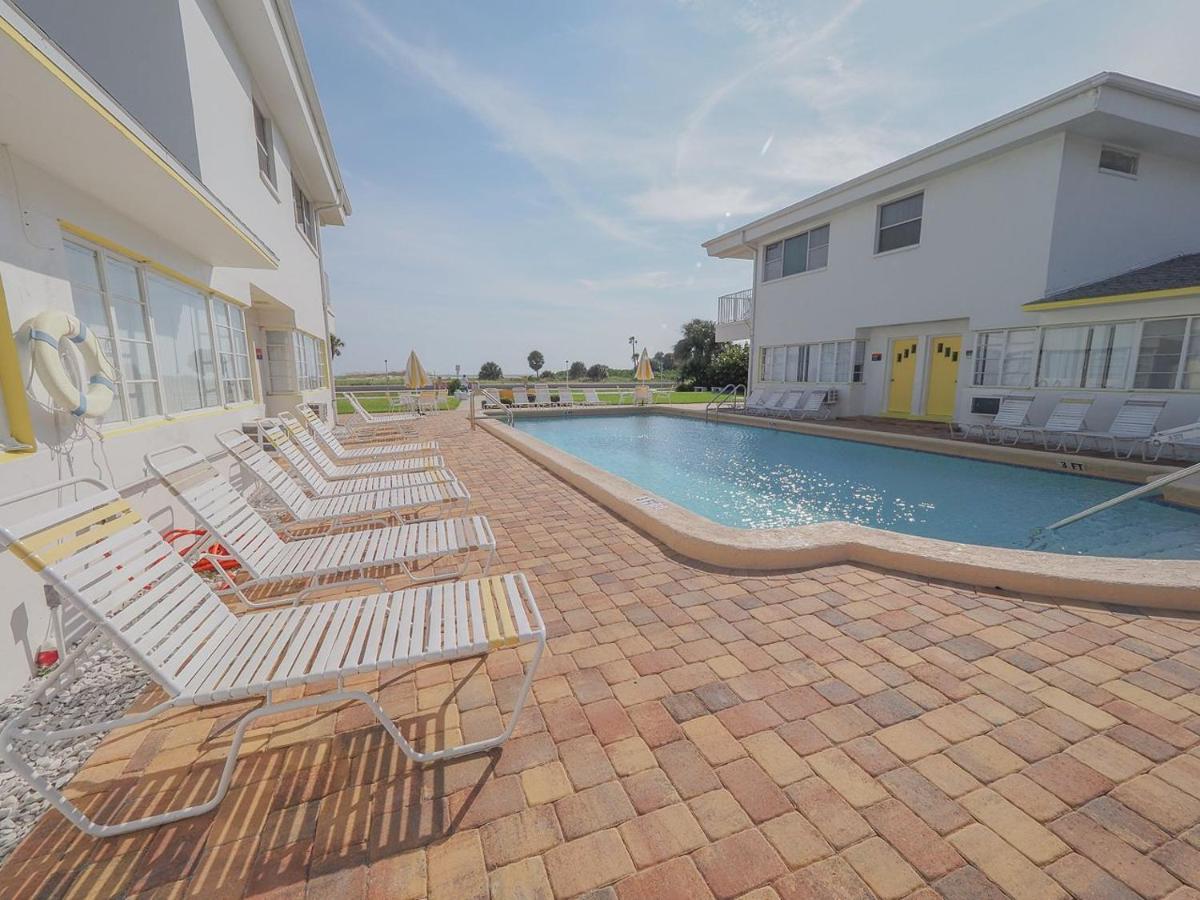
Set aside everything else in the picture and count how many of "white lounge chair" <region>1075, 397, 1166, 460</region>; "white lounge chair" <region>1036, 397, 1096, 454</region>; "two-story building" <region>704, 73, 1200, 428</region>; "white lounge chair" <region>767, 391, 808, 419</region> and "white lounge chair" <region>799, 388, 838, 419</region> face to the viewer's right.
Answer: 0

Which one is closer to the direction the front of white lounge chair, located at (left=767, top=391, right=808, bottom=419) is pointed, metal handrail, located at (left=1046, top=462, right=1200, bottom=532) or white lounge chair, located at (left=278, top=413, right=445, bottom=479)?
the white lounge chair

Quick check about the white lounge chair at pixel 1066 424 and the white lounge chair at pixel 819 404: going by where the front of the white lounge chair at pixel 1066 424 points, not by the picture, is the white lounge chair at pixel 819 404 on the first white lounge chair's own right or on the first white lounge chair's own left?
on the first white lounge chair's own right

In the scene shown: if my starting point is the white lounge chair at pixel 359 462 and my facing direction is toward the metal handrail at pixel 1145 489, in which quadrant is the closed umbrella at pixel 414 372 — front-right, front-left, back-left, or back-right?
back-left

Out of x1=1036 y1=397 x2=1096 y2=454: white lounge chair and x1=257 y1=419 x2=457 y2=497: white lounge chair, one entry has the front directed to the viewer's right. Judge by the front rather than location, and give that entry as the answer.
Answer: x1=257 y1=419 x2=457 y2=497: white lounge chair

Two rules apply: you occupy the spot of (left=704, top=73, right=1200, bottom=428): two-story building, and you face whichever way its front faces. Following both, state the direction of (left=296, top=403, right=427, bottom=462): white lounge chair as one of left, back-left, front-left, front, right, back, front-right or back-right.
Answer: front

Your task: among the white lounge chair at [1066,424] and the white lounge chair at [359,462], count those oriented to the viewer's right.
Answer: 1

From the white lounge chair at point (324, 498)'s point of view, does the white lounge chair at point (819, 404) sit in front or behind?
in front

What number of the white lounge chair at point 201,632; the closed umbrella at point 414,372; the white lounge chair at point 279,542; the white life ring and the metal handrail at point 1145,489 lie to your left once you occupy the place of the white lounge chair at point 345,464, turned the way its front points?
1

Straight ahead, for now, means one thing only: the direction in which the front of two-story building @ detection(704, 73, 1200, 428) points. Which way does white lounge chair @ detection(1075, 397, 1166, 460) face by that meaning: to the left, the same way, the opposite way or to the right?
the same way

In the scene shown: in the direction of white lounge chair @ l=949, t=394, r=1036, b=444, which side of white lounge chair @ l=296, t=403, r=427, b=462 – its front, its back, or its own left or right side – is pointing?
front

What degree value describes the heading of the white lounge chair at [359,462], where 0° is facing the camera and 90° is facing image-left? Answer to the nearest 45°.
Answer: approximately 270°

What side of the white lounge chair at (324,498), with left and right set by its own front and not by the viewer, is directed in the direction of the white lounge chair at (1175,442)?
front

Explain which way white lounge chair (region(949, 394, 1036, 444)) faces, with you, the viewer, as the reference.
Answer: facing the viewer and to the left of the viewer

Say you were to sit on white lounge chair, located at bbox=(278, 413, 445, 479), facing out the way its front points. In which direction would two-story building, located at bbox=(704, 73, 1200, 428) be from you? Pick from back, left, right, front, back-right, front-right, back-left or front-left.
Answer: front

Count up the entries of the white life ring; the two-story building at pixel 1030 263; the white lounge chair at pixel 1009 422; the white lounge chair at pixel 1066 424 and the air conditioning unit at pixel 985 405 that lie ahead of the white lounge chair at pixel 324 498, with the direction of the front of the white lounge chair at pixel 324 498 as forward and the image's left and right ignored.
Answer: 4

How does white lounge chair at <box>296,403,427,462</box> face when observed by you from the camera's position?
facing to the right of the viewer

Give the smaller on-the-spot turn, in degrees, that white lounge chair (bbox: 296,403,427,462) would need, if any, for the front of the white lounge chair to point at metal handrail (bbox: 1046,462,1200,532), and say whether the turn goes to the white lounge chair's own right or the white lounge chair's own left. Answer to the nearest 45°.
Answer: approximately 45° to the white lounge chair's own right

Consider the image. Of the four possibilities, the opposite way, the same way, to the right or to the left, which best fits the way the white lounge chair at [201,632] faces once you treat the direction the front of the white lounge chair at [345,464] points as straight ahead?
the same way

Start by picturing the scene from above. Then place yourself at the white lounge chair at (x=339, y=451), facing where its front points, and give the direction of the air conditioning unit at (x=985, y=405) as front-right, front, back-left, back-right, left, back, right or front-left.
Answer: front

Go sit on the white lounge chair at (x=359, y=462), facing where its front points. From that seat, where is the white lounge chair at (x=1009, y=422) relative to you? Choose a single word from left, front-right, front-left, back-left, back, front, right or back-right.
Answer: front

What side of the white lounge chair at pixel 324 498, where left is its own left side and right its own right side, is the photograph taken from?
right

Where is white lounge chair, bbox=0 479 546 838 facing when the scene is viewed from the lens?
facing to the right of the viewer

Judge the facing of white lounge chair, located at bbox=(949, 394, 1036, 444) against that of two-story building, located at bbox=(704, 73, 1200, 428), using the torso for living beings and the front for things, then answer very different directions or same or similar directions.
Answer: same or similar directions
